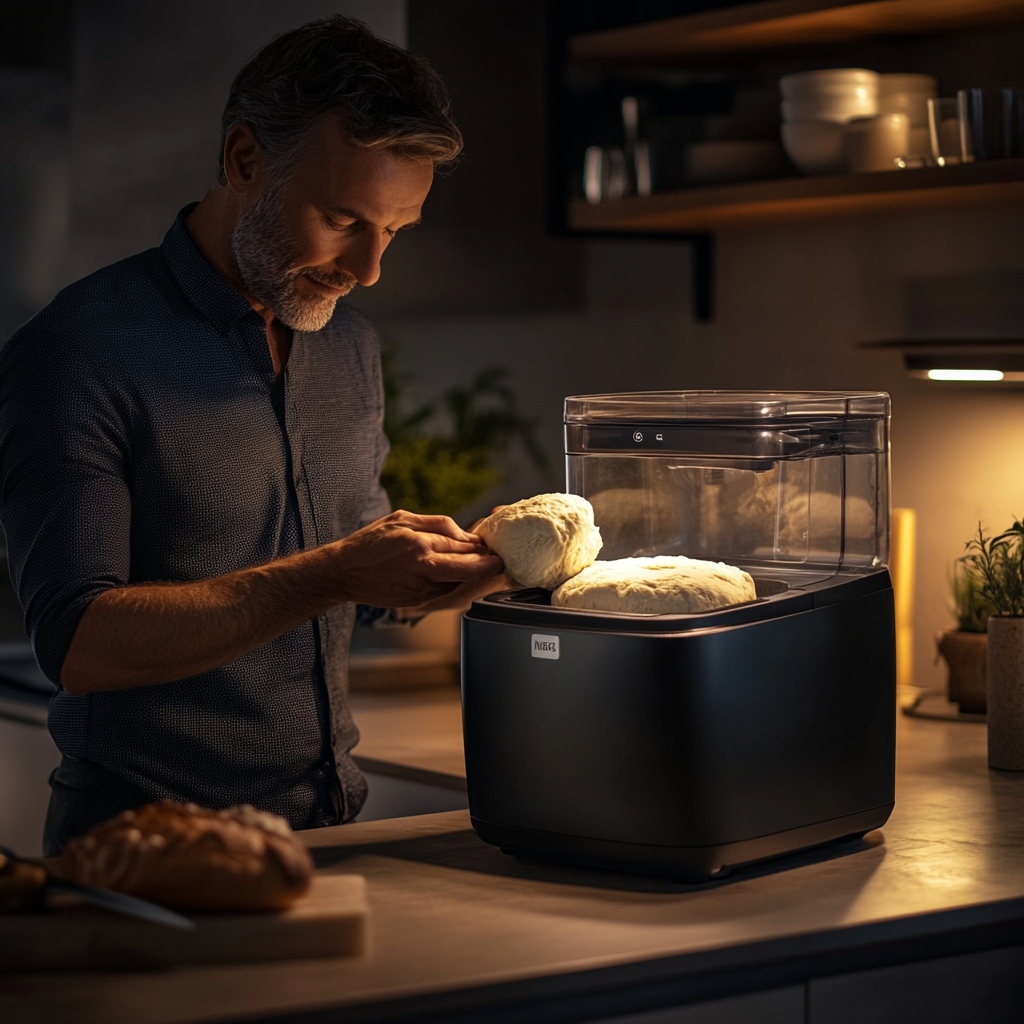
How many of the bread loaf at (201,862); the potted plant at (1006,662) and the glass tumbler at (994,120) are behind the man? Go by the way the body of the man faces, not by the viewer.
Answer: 0

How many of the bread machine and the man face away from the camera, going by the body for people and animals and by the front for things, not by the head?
0

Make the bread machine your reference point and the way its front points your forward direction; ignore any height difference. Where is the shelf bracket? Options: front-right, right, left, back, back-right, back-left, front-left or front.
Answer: back-right

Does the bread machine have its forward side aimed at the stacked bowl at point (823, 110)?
no

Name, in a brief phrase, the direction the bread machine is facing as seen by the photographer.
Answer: facing the viewer and to the left of the viewer

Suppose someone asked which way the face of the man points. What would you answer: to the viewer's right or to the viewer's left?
to the viewer's right

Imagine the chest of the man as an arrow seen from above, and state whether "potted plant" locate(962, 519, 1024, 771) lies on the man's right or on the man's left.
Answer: on the man's left

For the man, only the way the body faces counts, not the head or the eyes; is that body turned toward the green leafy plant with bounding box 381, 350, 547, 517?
no

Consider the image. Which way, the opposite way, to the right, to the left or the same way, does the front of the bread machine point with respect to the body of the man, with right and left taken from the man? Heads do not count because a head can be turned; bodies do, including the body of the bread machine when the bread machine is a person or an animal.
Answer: to the right

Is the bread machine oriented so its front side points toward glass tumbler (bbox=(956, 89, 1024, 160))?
no

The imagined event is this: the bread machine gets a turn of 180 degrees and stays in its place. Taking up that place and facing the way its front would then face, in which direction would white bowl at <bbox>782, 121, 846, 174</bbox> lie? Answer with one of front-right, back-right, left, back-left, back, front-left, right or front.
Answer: front-left

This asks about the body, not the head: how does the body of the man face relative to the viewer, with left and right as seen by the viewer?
facing the viewer and to the right of the viewer

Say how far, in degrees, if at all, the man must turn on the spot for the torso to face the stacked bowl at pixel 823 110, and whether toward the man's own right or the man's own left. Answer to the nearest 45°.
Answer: approximately 90° to the man's own left
